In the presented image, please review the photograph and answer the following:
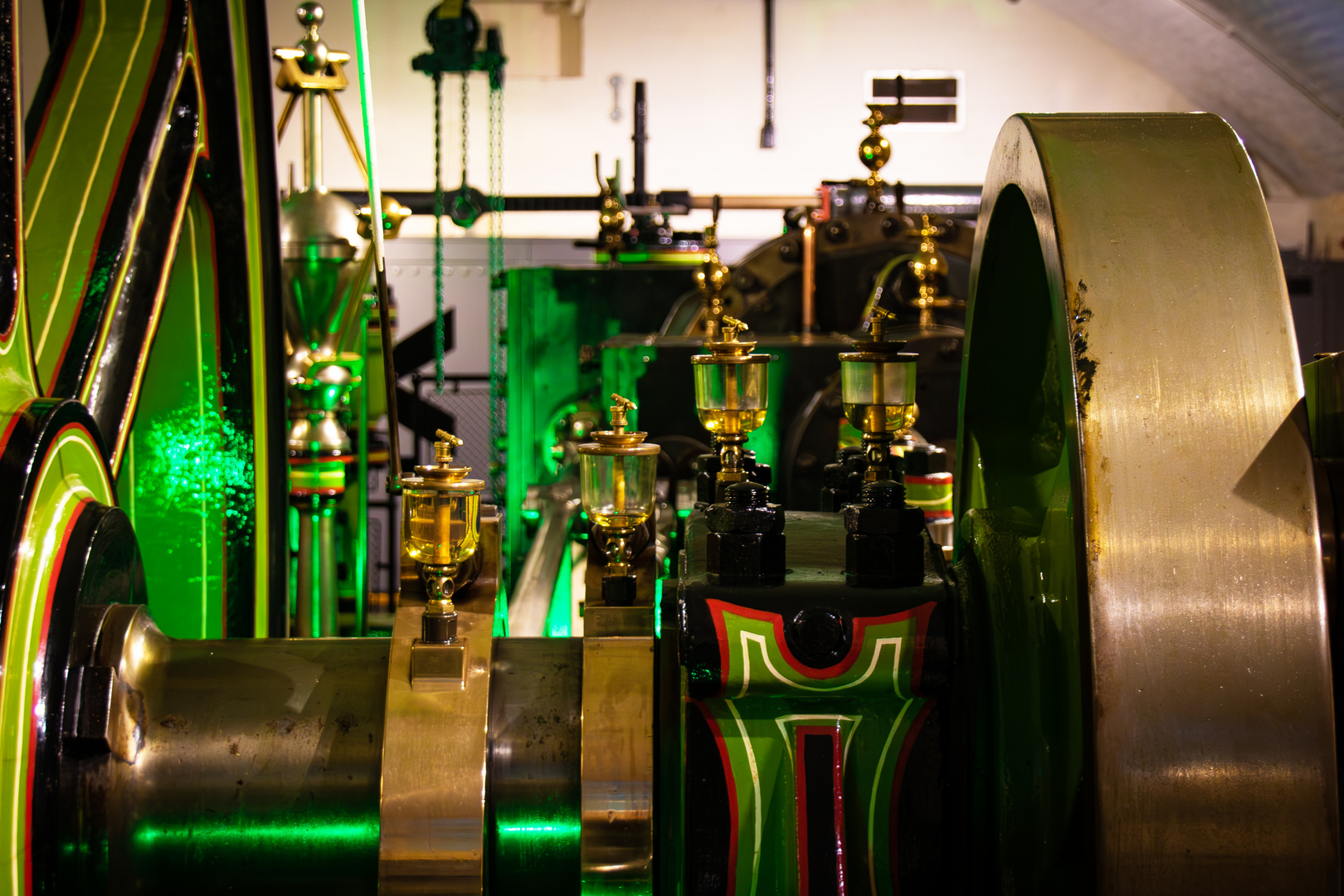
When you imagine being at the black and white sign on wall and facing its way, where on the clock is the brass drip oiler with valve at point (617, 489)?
The brass drip oiler with valve is roughly at 12 o'clock from the black and white sign on wall.

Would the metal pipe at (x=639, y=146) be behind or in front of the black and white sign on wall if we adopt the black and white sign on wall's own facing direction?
in front

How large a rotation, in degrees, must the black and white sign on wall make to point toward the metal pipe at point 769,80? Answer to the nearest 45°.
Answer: approximately 90° to its right

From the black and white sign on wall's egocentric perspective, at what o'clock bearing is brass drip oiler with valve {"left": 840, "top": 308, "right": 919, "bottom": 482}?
The brass drip oiler with valve is roughly at 12 o'clock from the black and white sign on wall.

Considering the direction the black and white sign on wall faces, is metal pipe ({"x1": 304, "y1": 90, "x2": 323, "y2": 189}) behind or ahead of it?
ahead

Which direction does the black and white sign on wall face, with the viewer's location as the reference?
facing the viewer

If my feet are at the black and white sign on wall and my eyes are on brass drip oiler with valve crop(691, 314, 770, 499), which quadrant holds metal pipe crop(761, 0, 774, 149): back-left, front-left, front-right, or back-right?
front-right

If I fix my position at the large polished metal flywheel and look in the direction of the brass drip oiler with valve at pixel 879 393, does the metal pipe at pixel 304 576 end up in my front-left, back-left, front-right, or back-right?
front-left

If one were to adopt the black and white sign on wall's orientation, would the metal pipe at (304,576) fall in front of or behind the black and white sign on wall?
in front

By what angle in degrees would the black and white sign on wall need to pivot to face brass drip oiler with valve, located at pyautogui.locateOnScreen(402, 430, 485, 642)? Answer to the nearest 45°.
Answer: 0° — it already faces it

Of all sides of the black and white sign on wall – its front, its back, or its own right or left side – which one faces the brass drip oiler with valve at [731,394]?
front

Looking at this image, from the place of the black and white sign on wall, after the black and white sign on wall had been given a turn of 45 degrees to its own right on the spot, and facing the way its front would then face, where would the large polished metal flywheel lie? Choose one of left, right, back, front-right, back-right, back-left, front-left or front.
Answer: front-left
